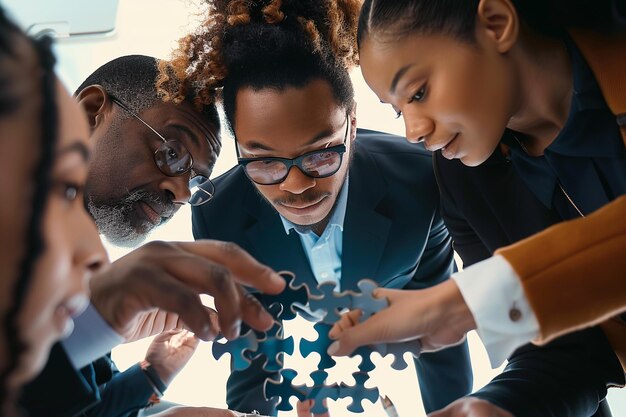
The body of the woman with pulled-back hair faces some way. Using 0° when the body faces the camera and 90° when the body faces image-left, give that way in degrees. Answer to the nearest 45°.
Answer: approximately 45°

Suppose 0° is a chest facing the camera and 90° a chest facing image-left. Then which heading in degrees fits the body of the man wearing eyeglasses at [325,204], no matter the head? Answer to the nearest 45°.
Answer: approximately 0°

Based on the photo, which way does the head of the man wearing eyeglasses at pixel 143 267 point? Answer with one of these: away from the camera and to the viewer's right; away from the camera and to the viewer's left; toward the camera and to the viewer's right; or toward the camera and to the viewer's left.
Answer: toward the camera and to the viewer's right

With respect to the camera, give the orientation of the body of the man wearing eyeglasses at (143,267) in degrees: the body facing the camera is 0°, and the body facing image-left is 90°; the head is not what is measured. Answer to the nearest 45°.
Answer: approximately 315°
